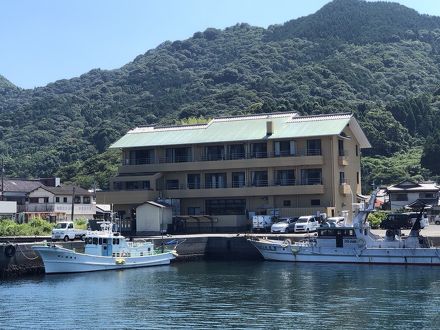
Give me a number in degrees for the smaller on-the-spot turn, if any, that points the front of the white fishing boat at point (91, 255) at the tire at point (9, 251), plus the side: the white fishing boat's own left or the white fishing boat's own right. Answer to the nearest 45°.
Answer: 0° — it already faces it

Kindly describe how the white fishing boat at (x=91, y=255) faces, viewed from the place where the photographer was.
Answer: facing the viewer and to the left of the viewer
